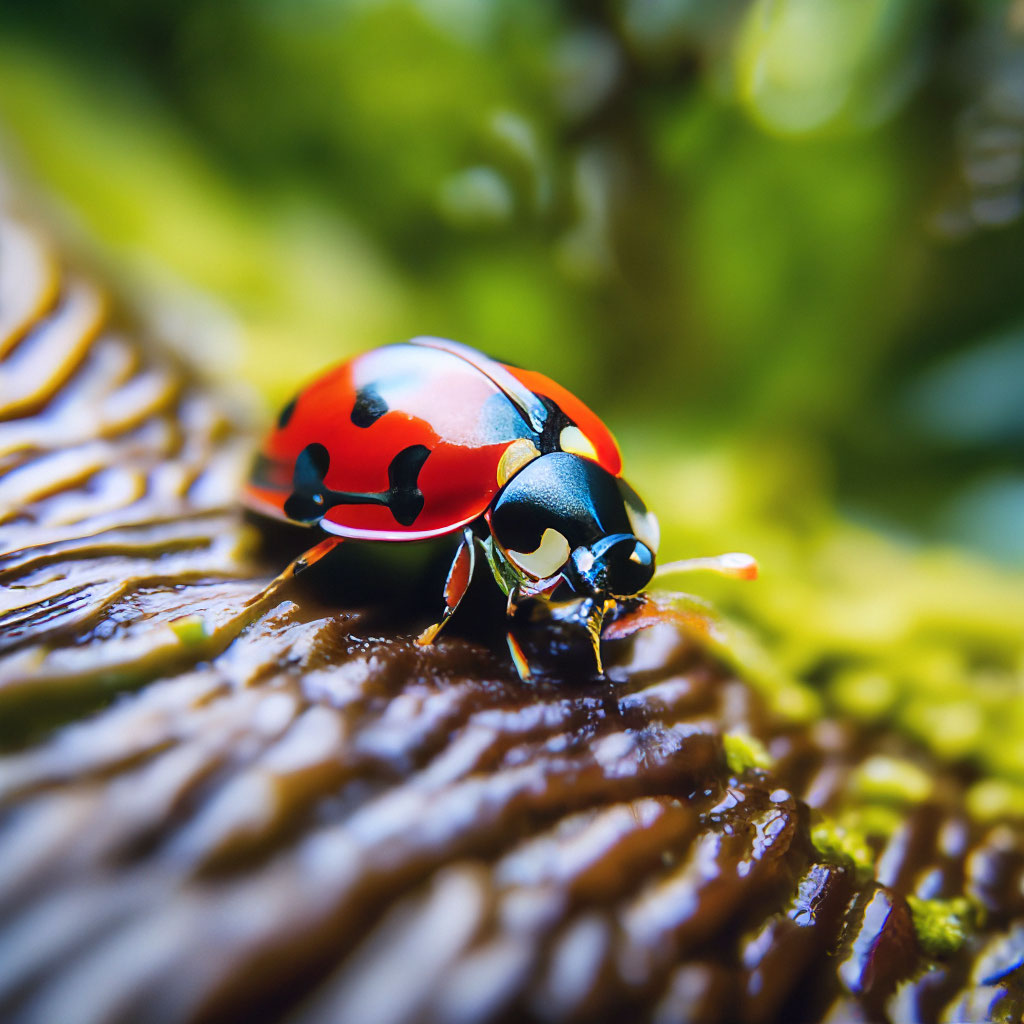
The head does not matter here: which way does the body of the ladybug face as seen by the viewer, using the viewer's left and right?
facing the viewer and to the right of the viewer
